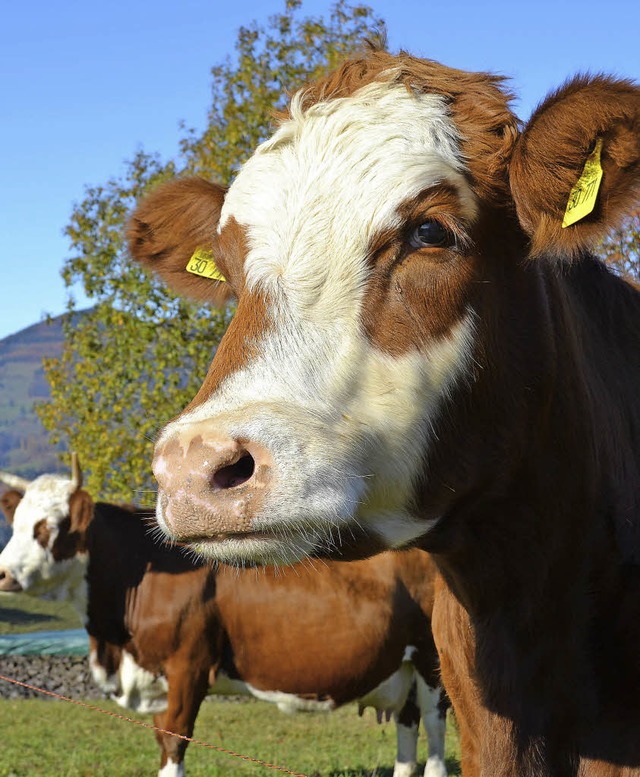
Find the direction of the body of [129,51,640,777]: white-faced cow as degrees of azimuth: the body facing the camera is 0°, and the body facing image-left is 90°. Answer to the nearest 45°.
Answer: approximately 45°

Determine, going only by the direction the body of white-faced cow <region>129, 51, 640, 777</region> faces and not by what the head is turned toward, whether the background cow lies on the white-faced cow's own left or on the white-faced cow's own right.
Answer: on the white-faced cow's own right

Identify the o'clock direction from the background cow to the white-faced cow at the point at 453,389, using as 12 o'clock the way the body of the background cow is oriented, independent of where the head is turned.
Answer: The white-faced cow is roughly at 9 o'clock from the background cow.

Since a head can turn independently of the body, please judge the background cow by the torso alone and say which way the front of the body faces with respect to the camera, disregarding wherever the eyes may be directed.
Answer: to the viewer's left

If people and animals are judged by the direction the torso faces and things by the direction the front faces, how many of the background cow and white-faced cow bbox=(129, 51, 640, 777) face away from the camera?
0
